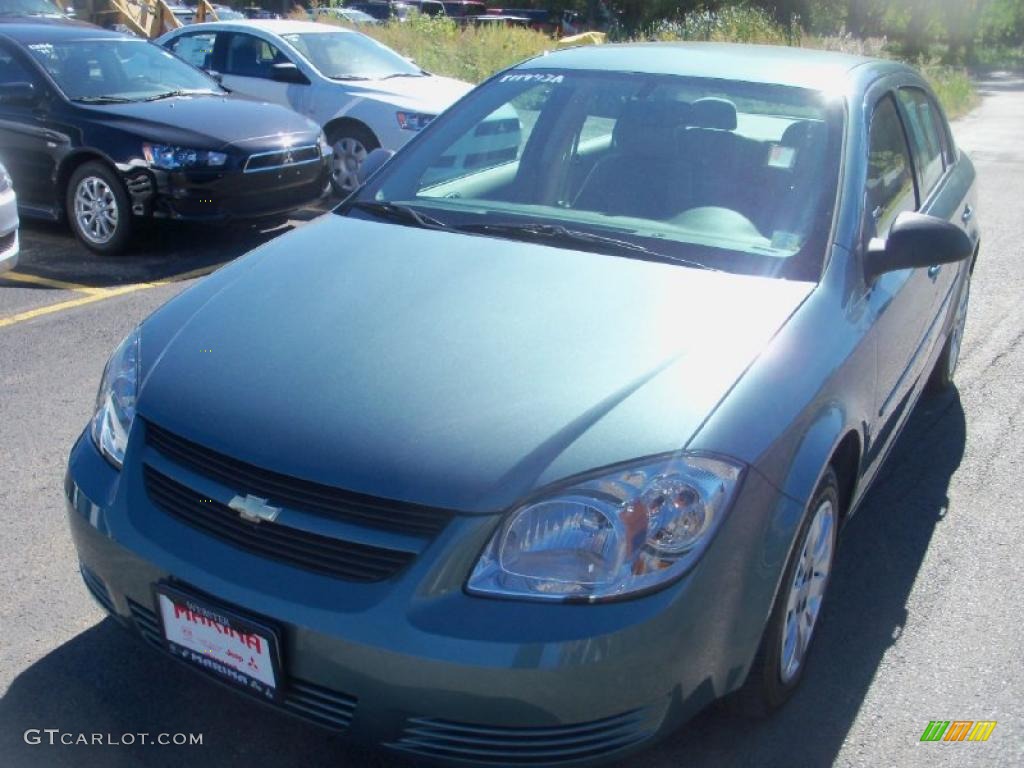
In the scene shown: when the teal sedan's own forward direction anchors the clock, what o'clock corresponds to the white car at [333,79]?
The white car is roughly at 4 o'clock from the teal sedan.

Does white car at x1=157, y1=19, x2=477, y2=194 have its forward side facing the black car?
no

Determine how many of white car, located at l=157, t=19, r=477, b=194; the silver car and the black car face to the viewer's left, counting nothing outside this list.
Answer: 0

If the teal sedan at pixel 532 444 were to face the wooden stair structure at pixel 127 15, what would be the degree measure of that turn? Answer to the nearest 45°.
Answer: approximately 90° to its right

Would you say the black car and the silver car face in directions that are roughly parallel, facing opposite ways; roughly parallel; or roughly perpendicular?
roughly parallel

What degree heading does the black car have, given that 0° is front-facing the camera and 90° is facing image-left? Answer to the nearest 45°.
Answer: approximately 315°

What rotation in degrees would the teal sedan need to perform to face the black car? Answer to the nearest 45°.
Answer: approximately 90° to its right

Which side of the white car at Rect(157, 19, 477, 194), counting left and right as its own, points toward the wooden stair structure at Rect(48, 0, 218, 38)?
back

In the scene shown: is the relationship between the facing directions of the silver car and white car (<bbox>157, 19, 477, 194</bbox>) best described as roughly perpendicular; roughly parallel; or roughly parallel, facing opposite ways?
roughly parallel

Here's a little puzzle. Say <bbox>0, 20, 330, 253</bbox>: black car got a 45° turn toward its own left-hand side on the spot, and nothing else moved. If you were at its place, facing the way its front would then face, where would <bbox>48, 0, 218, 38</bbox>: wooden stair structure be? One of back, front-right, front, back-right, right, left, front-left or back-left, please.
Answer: left

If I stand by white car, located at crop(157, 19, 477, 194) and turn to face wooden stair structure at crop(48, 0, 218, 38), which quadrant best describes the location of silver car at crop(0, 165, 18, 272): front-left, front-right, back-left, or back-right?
back-left

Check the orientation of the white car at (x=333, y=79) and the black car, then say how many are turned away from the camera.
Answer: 0

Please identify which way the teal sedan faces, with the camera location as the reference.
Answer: facing the viewer and to the left of the viewer

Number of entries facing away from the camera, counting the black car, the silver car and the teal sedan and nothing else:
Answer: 0

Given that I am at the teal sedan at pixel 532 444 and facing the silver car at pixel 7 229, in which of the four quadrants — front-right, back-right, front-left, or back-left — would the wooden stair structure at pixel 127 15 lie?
front-right

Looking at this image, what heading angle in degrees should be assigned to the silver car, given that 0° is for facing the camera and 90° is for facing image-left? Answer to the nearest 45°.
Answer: approximately 315°

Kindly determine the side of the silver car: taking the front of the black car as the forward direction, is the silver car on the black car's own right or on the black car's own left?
on the black car's own right

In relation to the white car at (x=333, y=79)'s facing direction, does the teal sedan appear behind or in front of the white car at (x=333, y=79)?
in front

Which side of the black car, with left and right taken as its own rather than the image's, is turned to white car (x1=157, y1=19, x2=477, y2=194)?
left
